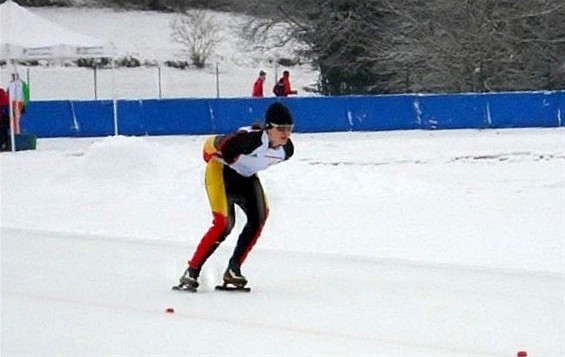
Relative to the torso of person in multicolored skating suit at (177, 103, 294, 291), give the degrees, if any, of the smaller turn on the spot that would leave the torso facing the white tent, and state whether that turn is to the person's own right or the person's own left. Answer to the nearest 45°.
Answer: approximately 135° to the person's own left

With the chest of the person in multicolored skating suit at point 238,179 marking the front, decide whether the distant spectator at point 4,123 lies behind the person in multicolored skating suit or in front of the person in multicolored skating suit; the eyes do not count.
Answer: behind

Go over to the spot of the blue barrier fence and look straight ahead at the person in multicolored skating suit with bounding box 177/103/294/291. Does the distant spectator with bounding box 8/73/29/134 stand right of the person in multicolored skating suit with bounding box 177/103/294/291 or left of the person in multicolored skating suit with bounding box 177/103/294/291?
right

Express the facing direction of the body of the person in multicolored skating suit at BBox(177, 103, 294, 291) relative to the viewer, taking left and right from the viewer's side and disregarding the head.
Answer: facing the viewer and to the right of the viewer

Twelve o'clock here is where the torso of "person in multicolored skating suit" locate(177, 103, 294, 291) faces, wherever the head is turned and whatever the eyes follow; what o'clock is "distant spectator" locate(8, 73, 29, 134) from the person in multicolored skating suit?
The distant spectator is roughly at 7 o'clock from the person in multicolored skating suit.

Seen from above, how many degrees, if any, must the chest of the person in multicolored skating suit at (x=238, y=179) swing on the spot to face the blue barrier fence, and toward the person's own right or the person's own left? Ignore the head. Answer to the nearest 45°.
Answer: approximately 135° to the person's own left

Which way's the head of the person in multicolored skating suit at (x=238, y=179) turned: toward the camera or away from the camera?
toward the camera
